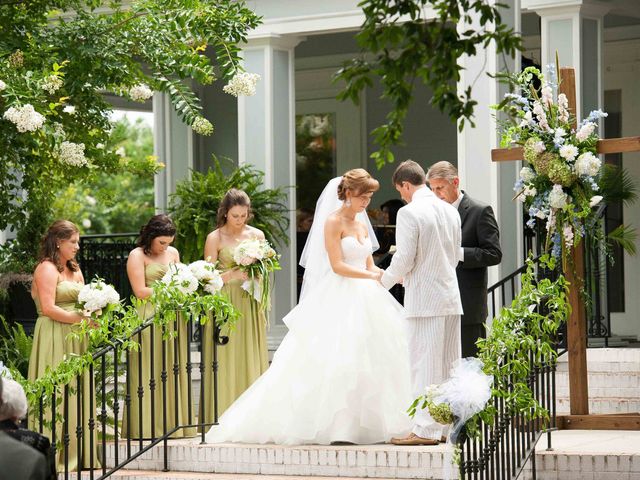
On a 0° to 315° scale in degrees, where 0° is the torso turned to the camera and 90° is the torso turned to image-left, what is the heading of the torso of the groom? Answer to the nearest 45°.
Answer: approximately 135°

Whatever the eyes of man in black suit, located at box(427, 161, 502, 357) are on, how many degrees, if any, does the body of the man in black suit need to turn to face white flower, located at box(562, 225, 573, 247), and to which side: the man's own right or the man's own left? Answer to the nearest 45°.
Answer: approximately 135° to the man's own left

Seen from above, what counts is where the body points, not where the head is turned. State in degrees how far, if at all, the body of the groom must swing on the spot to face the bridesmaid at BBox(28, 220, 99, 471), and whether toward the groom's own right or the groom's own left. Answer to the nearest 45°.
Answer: approximately 45° to the groom's own left

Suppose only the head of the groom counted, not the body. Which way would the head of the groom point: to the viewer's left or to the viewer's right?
to the viewer's left

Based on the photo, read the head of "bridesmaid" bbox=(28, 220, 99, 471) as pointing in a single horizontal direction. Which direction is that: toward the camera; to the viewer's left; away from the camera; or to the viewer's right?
to the viewer's right

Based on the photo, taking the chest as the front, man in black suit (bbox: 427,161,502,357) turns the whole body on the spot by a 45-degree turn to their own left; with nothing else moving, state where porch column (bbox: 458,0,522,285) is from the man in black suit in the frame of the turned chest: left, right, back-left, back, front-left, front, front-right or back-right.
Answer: back

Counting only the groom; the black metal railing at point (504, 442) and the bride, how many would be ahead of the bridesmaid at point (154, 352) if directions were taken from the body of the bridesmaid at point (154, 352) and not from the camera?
3

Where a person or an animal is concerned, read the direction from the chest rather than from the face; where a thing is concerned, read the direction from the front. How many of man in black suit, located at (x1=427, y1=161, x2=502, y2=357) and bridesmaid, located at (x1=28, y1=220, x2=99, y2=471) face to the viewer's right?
1

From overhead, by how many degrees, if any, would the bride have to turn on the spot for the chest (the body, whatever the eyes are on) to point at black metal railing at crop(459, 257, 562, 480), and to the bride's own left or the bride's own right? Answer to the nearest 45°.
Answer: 0° — they already face it

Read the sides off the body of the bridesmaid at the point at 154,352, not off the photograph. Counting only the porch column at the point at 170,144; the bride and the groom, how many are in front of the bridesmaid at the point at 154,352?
2

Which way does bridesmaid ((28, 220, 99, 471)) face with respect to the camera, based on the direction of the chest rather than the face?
to the viewer's right

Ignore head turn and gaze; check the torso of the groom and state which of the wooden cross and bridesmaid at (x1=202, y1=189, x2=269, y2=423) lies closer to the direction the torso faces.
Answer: the bridesmaid
